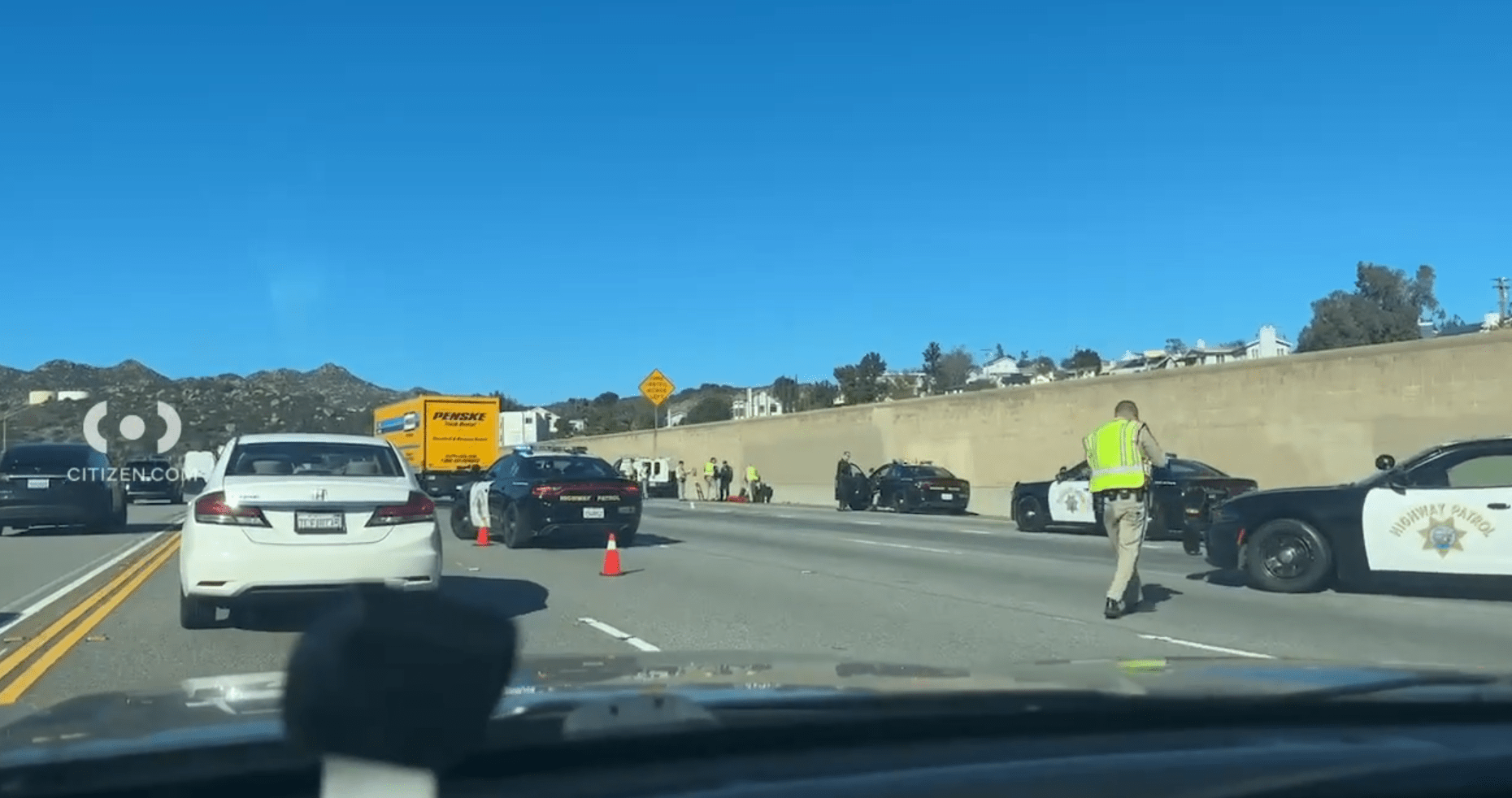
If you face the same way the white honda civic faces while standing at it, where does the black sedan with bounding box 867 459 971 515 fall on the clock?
The black sedan is roughly at 1 o'clock from the white honda civic.

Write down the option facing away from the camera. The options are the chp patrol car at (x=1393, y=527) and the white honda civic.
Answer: the white honda civic

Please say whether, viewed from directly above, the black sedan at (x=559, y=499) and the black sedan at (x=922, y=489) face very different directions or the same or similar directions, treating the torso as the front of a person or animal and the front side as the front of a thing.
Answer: same or similar directions

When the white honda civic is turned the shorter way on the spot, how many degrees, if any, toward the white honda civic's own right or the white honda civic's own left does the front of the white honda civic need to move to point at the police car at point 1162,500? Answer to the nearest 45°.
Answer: approximately 45° to the white honda civic's own right

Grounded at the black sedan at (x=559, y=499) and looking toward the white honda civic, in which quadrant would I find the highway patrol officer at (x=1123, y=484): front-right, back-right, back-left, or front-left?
front-left

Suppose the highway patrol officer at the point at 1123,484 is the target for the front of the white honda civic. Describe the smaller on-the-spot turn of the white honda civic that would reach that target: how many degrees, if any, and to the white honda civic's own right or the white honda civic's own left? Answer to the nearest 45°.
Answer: approximately 90° to the white honda civic's own right

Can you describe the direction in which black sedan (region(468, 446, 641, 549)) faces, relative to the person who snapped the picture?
facing away from the viewer and to the left of the viewer

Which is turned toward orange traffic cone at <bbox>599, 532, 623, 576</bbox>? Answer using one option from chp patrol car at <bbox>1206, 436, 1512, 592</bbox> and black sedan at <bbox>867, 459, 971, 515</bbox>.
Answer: the chp patrol car

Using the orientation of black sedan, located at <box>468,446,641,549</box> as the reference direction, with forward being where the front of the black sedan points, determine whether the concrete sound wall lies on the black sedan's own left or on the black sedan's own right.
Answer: on the black sedan's own right

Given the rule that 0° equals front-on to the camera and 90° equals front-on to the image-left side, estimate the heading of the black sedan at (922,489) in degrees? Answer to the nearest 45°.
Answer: approximately 135°

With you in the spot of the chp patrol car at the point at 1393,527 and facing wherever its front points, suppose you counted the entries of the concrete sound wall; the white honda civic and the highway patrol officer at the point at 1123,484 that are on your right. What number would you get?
1

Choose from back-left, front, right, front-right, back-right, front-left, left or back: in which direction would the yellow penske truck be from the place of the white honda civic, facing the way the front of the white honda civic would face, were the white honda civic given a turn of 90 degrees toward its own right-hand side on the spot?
left

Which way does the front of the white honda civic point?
away from the camera

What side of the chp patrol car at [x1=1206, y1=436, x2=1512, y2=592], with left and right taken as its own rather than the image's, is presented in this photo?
left

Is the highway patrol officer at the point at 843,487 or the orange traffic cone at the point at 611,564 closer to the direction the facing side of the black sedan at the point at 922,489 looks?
the highway patrol officer

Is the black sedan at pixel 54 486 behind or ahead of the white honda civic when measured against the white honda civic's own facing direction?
ahead

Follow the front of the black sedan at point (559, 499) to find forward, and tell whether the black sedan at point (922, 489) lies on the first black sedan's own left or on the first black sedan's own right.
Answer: on the first black sedan's own right
